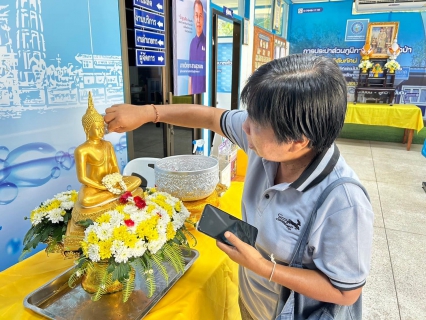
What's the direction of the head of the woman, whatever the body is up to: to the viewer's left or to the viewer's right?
to the viewer's left

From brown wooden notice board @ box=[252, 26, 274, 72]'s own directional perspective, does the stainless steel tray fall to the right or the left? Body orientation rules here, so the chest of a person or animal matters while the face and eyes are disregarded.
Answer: on its right

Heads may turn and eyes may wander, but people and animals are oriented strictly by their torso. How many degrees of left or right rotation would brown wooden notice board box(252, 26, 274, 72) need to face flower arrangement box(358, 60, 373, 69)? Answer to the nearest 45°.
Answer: approximately 90° to its left

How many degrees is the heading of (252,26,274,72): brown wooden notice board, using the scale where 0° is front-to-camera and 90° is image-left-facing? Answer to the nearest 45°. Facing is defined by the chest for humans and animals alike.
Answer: approximately 315°

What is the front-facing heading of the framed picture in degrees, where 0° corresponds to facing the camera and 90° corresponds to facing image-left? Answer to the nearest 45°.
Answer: approximately 0°

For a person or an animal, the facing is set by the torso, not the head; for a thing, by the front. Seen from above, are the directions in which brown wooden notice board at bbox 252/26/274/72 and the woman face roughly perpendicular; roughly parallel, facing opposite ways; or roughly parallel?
roughly perpendicular

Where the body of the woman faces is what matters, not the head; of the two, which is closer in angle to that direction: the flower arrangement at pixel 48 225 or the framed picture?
the flower arrangement
